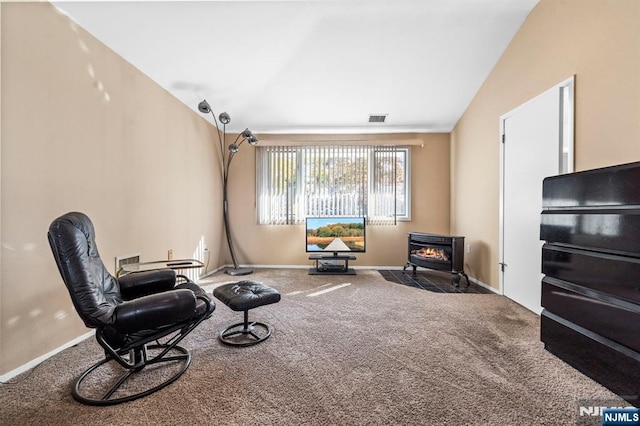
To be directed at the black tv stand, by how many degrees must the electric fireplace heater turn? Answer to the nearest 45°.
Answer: approximately 45° to its right

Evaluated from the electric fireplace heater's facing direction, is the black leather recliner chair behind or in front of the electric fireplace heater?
in front

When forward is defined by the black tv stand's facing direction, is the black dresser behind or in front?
in front

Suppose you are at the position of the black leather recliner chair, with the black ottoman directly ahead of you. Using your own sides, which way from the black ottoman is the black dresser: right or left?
right

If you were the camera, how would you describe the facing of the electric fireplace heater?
facing the viewer and to the left of the viewer

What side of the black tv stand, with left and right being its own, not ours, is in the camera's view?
front

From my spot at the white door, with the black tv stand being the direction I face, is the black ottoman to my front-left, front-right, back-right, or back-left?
front-left

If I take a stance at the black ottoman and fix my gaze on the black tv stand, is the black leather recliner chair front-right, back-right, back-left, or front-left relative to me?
back-left

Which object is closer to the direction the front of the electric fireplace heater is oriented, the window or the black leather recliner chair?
the black leather recliner chair

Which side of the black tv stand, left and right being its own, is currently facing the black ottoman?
front

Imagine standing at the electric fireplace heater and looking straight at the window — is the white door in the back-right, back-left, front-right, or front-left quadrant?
back-left

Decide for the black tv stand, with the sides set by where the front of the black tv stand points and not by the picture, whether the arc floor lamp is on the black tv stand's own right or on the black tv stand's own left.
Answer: on the black tv stand's own right

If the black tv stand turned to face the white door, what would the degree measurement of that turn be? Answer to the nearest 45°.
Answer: approximately 45° to its left

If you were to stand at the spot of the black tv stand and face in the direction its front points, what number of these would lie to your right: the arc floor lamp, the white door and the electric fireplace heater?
1

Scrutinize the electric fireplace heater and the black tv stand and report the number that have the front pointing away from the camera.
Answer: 0

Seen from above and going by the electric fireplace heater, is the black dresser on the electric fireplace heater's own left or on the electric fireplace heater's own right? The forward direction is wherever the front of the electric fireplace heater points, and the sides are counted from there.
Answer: on the electric fireplace heater's own left

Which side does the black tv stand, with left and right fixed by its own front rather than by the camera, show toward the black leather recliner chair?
front
